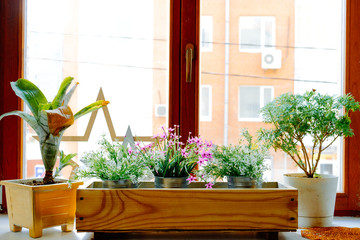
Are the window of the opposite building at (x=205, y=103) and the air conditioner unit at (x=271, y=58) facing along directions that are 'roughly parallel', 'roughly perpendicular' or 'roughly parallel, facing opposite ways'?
roughly parallel

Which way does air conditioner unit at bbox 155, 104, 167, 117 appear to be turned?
toward the camera

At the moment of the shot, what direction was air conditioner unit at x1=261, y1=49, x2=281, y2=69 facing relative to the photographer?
facing the viewer

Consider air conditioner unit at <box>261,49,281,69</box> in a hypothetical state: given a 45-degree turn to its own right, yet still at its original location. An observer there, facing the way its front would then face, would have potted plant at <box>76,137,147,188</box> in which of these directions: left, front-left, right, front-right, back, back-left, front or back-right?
front

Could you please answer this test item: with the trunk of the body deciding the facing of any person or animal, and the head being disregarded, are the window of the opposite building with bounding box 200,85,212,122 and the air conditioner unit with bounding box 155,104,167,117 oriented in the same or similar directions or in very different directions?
same or similar directions

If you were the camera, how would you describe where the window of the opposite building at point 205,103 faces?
facing the viewer

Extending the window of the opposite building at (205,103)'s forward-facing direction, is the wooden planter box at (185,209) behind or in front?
in front

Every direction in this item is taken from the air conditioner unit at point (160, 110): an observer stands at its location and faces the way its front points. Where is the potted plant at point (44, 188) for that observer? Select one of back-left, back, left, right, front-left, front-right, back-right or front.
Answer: front-right

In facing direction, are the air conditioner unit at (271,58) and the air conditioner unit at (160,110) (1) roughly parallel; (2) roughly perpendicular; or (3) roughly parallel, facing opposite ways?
roughly parallel
